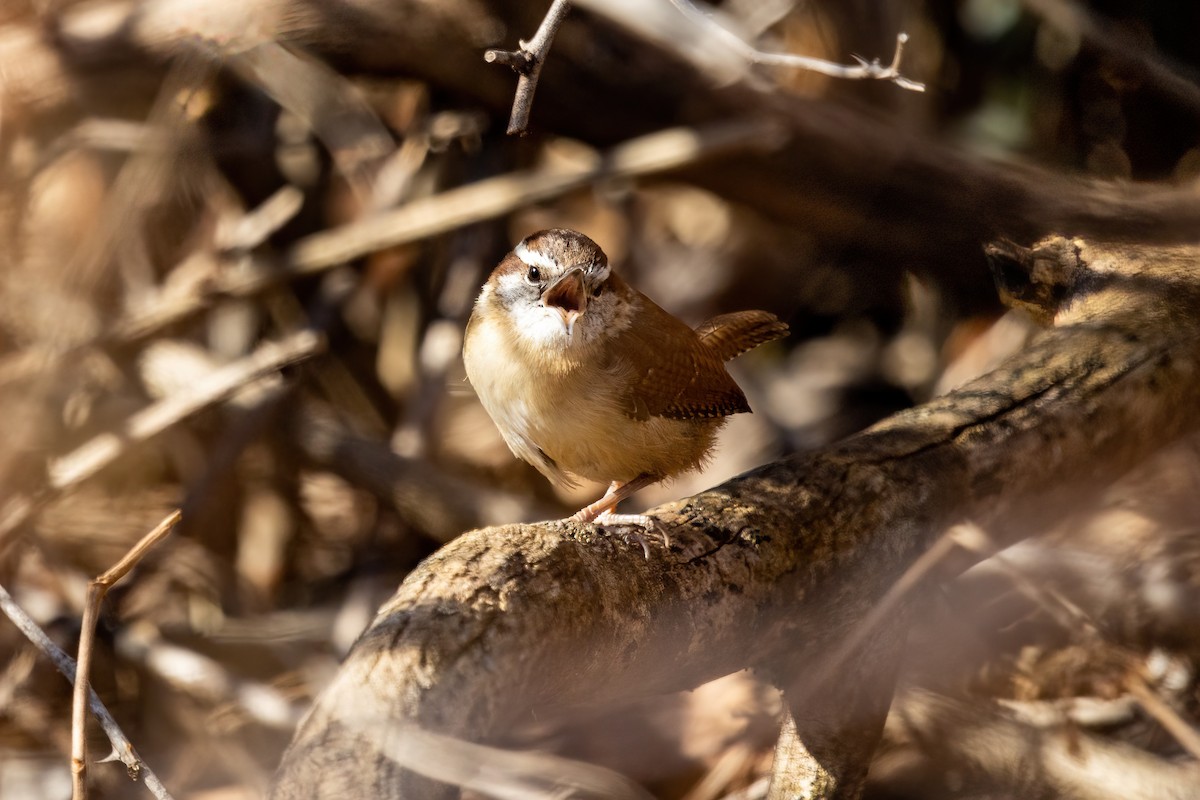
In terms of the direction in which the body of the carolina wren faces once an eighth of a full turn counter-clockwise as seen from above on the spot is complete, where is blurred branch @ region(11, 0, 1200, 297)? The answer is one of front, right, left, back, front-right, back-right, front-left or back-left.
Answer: back

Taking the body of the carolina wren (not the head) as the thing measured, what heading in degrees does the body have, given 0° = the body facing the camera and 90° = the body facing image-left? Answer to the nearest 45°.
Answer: approximately 45°

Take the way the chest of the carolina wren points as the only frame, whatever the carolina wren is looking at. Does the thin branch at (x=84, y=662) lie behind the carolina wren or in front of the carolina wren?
in front

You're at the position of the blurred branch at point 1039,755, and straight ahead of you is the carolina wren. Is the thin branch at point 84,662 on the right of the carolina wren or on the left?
left

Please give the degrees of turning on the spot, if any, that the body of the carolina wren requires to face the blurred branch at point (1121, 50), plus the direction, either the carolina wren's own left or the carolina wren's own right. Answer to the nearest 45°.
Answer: approximately 180°

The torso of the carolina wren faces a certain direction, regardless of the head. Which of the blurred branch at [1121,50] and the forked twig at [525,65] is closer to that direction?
the forked twig
